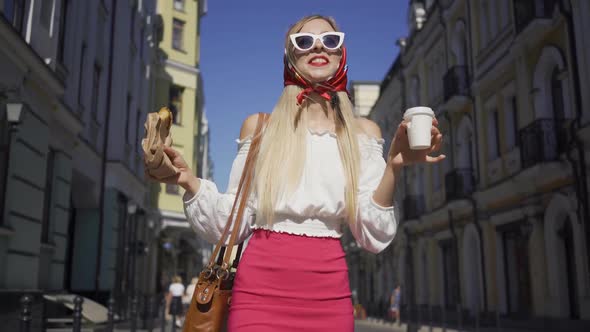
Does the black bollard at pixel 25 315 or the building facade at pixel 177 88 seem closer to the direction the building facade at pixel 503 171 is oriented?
the black bollard

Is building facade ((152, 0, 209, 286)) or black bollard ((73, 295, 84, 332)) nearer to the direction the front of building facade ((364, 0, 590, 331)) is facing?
the black bollard

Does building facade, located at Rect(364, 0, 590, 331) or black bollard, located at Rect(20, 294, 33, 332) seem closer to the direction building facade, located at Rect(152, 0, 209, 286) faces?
the building facade

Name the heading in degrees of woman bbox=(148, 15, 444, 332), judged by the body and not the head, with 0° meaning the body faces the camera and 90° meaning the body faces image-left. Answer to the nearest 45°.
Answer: approximately 0°

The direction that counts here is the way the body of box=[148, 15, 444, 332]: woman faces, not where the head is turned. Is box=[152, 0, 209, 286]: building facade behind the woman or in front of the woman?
behind

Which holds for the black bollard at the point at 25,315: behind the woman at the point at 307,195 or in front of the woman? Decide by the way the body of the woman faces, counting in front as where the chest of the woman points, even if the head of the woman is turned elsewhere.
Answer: behind

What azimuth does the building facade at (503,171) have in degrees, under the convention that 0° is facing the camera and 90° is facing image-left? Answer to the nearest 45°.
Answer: approximately 45°

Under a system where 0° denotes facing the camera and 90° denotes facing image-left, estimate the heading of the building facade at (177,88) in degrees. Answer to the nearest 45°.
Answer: approximately 315°

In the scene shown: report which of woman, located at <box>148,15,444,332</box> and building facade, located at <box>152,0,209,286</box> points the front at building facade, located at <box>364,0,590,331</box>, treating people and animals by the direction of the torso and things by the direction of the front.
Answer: building facade, located at <box>152,0,209,286</box>

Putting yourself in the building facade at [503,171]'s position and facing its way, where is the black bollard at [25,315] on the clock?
The black bollard is roughly at 11 o'clock from the building facade.
